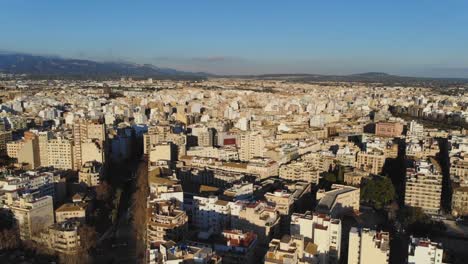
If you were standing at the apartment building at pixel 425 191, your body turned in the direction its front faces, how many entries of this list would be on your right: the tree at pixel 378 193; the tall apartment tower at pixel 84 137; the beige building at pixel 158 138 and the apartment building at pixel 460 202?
3

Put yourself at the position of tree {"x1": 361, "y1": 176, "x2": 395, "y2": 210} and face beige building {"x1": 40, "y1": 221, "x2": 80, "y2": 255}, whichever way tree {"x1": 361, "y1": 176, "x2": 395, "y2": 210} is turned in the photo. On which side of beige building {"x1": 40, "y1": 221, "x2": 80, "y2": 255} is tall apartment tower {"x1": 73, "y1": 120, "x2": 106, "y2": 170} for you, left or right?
right

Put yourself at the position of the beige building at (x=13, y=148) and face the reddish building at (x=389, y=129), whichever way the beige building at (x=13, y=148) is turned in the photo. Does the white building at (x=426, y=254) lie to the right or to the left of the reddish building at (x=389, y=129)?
right

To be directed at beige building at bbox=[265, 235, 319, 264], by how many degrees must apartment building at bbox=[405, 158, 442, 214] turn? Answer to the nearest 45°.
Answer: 0° — it already faces it

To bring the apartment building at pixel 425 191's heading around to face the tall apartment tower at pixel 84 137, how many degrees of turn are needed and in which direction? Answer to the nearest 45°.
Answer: approximately 90° to its right

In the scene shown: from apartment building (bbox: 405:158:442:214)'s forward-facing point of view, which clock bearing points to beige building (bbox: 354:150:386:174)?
The beige building is roughly at 5 o'clock from the apartment building.

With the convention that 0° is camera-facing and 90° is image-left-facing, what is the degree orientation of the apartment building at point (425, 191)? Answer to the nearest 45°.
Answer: approximately 0°

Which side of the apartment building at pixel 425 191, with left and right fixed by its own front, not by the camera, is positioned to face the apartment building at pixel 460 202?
left

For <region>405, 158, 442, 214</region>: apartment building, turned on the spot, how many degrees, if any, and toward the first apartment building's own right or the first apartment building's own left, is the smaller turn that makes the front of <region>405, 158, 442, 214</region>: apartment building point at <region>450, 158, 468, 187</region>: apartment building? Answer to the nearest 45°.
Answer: approximately 135° to the first apartment building's own left

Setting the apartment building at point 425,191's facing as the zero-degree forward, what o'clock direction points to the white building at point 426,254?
The white building is roughly at 12 o'clock from the apartment building.

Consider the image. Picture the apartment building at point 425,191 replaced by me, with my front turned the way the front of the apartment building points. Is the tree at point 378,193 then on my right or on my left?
on my right

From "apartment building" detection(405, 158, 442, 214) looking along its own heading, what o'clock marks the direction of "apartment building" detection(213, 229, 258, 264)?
"apartment building" detection(213, 229, 258, 264) is roughly at 1 o'clock from "apartment building" detection(405, 158, 442, 214).
